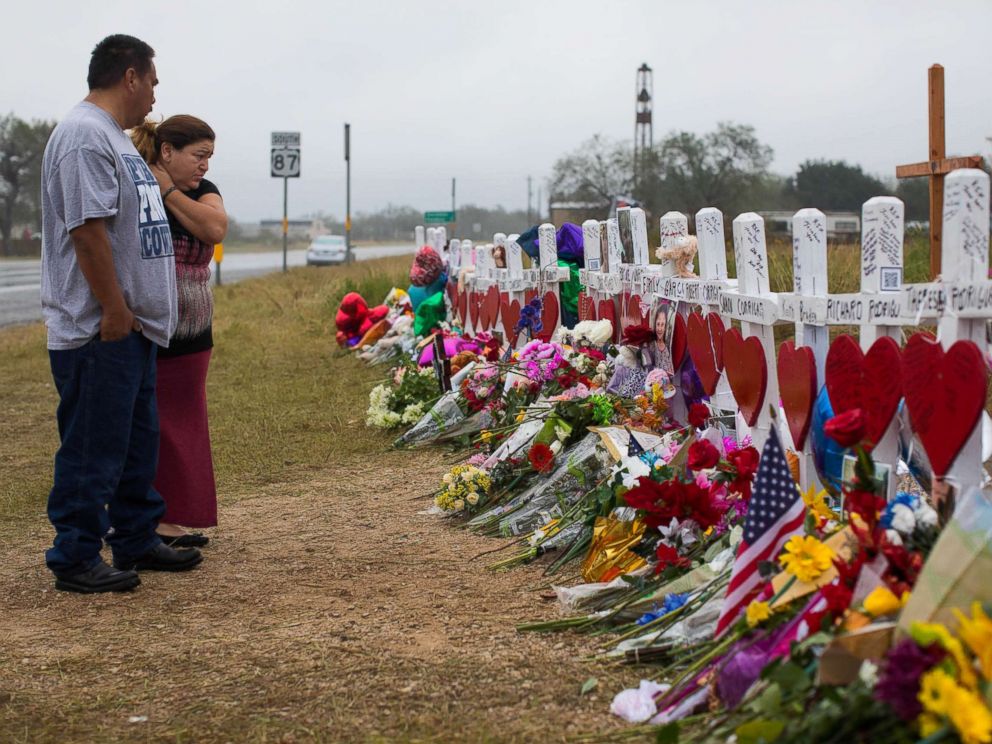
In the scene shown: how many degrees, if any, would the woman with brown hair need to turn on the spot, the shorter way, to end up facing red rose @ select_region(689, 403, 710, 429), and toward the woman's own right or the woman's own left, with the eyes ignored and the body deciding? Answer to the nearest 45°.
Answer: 0° — they already face it

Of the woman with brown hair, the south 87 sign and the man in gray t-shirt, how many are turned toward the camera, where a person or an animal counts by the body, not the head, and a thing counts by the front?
1

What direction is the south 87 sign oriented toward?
toward the camera

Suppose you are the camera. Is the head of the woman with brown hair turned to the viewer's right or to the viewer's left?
to the viewer's right

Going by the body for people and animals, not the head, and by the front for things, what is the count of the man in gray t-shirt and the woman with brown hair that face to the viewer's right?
2

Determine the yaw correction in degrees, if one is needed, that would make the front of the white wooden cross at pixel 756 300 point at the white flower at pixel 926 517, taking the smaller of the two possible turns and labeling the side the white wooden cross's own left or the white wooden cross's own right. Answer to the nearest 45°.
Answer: approximately 45° to the white wooden cross's own left

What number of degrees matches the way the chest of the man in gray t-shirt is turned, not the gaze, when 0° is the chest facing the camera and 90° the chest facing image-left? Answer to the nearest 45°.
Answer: approximately 270°

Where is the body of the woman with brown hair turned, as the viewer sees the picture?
to the viewer's right

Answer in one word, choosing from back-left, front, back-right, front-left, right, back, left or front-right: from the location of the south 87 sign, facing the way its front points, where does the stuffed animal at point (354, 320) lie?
front

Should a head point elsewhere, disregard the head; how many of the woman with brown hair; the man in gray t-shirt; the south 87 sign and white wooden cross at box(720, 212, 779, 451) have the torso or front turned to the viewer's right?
2

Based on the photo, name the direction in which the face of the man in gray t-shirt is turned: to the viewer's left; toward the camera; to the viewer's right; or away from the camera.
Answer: to the viewer's right

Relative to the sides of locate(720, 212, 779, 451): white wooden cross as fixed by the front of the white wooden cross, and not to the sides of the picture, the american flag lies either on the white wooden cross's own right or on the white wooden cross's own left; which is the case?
on the white wooden cross's own left

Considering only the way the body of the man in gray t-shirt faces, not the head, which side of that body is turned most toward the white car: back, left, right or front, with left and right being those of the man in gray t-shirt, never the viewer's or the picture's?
left

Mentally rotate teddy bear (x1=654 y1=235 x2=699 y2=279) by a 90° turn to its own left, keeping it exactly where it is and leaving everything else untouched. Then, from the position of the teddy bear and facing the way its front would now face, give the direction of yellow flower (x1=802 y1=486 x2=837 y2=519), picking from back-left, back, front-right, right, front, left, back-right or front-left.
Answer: front-right

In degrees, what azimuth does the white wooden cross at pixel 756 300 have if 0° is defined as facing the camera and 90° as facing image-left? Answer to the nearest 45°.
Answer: approximately 45°

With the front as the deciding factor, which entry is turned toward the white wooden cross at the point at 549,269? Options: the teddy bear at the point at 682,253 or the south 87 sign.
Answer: the south 87 sign
